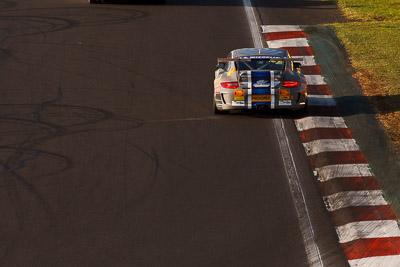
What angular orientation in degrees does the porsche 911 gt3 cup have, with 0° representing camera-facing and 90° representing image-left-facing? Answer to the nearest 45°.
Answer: approximately 180°
